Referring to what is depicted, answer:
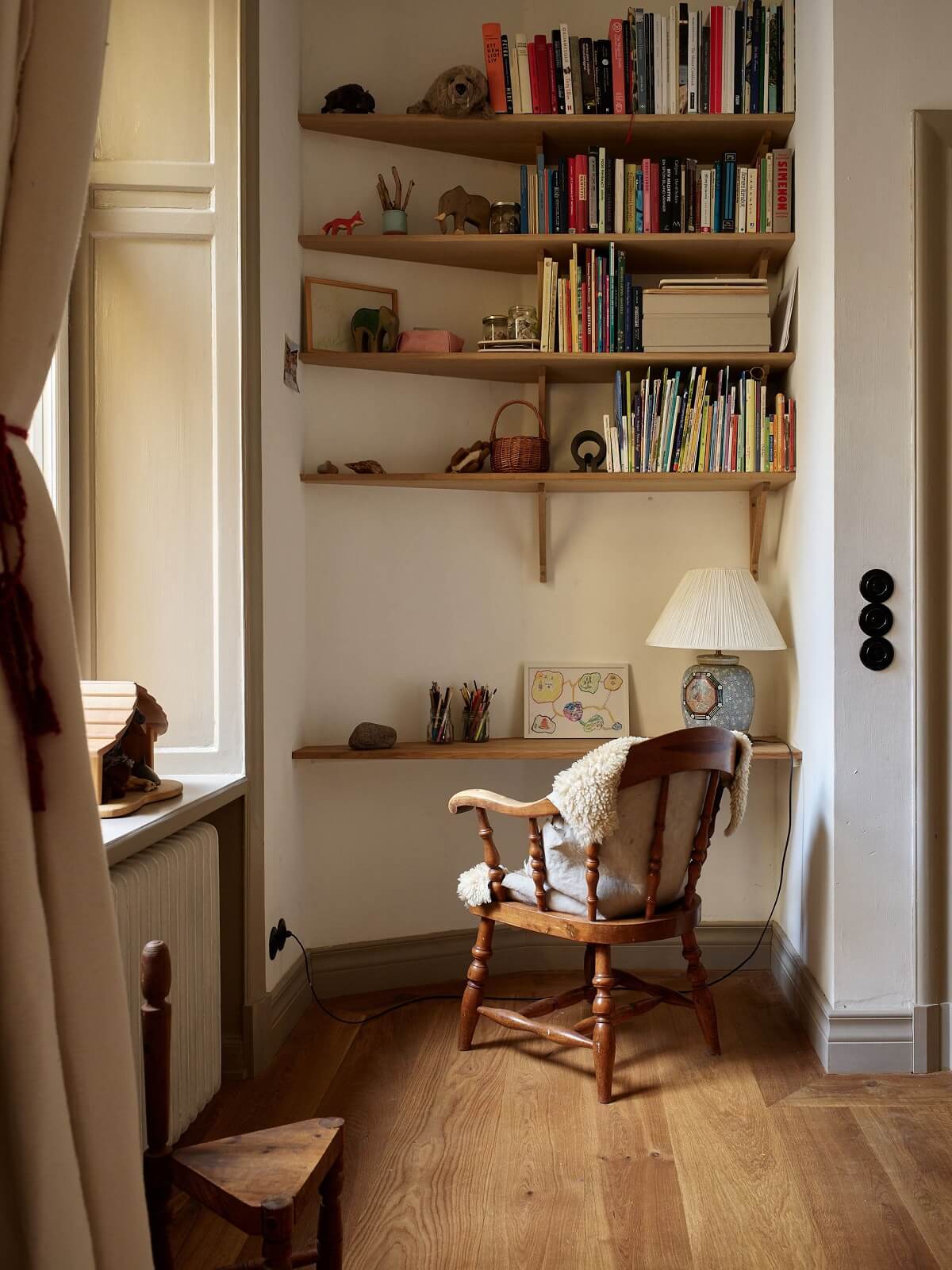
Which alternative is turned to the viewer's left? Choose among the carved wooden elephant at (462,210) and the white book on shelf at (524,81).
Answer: the carved wooden elephant

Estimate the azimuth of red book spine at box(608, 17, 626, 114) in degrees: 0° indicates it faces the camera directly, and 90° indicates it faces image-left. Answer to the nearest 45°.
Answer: approximately 0°

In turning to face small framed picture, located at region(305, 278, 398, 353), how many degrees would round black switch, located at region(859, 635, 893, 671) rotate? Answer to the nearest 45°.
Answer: approximately 90° to its right

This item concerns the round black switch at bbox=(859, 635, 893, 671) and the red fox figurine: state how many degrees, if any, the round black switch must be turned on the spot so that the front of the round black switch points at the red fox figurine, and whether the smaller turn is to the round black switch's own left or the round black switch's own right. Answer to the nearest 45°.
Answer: approximately 90° to the round black switch's own right

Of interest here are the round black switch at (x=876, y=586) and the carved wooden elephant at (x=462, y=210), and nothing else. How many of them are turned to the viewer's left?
1

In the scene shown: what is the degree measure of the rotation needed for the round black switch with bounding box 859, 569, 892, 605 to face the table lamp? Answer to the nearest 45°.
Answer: approximately 135° to its right

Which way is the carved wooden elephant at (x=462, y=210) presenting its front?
to the viewer's left
